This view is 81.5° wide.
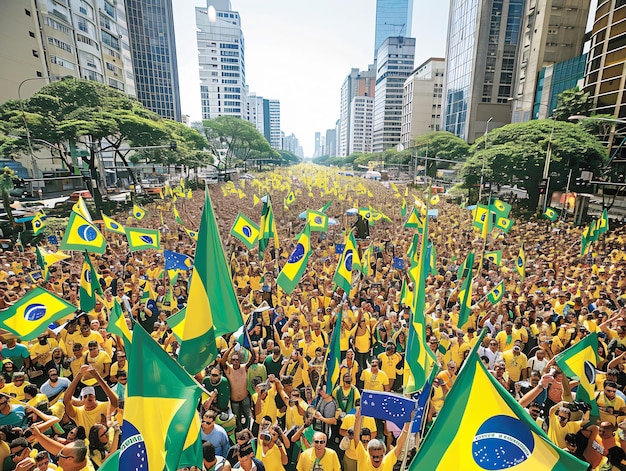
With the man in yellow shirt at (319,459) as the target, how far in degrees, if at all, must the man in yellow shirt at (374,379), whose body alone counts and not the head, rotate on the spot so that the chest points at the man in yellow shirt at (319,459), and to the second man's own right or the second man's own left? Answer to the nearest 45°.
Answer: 0° — they already face them

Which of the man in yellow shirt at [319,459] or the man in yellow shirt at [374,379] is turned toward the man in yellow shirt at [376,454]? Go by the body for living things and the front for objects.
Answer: the man in yellow shirt at [374,379]

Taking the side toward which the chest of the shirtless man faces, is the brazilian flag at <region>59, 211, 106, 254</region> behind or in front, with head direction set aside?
behind

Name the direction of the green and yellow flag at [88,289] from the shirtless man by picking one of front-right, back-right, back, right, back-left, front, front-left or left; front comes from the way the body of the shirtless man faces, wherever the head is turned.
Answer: back-right

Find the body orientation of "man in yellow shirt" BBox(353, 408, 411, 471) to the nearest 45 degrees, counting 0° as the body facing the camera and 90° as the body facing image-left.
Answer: approximately 0°

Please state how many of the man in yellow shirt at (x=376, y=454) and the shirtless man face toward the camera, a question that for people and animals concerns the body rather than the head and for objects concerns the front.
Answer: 2

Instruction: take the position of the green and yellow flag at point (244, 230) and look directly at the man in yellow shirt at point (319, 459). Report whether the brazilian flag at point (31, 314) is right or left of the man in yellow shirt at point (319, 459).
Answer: right

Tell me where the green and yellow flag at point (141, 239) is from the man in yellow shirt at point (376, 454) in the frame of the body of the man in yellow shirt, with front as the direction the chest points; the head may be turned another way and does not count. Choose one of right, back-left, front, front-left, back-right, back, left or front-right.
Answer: back-right

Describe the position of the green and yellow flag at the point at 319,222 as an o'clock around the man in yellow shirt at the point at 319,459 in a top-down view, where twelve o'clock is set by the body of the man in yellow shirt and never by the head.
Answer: The green and yellow flag is roughly at 6 o'clock from the man in yellow shirt.

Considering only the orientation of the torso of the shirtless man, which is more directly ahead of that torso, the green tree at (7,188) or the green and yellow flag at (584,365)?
the green and yellow flag
